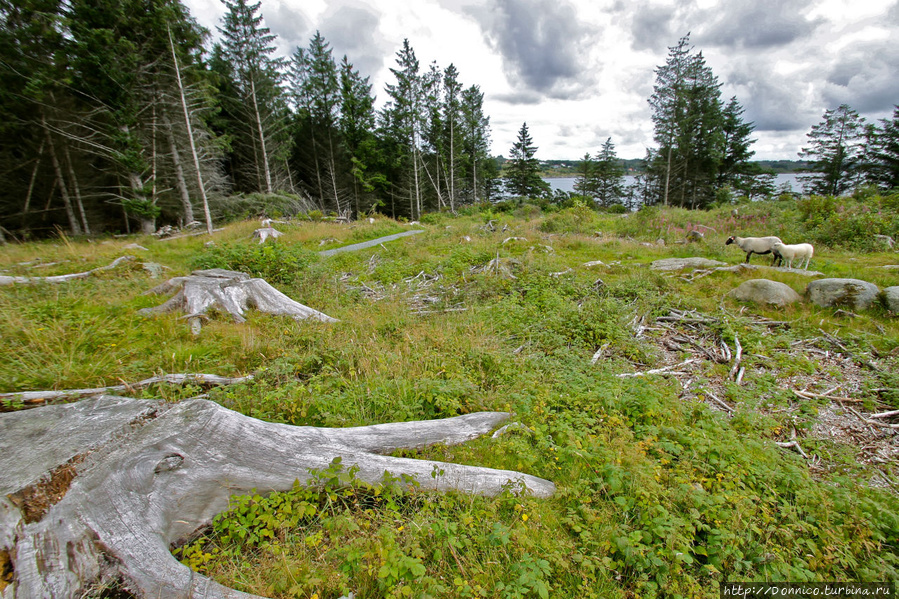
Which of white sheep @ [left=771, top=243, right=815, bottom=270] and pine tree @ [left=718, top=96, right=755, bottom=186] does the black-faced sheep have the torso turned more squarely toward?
the pine tree

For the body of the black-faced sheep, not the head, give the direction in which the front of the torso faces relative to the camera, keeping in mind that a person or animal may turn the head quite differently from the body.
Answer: to the viewer's left

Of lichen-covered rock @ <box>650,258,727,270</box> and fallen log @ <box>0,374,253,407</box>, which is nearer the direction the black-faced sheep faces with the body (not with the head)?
the lichen-covered rock

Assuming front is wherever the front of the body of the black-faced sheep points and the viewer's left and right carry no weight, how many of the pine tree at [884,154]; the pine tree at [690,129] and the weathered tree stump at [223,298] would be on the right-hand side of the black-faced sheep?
2

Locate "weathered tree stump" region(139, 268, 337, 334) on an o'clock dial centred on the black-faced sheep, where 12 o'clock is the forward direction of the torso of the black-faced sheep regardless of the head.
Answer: The weathered tree stump is roughly at 10 o'clock from the black-faced sheep.

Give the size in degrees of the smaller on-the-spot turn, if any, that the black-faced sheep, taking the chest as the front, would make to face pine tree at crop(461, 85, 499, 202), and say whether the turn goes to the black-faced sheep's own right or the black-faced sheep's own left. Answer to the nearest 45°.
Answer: approximately 45° to the black-faced sheep's own right

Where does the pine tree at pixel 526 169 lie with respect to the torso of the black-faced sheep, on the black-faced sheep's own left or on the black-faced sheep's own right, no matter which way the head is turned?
on the black-faced sheep's own right

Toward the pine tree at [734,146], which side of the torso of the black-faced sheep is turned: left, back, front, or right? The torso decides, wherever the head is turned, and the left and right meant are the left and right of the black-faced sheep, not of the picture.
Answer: right

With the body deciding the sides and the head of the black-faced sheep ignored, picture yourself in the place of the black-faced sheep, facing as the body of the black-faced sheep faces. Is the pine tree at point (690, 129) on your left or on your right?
on your right

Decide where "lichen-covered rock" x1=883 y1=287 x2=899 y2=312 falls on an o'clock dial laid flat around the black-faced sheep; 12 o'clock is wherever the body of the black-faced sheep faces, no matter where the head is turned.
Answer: The lichen-covered rock is roughly at 8 o'clock from the black-faced sheep.
